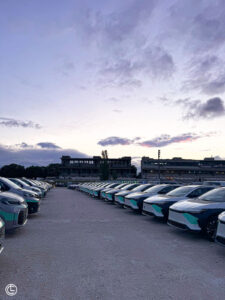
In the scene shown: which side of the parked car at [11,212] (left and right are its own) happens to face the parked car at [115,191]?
left

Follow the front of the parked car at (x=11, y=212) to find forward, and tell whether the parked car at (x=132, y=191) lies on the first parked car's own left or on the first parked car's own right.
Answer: on the first parked car's own left

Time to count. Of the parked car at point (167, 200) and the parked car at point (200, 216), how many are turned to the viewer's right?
0

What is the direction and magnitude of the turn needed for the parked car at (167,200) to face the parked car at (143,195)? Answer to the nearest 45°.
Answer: approximately 90° to its right

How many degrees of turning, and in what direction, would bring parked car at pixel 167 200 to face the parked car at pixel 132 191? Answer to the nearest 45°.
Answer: approximately 90° to its right

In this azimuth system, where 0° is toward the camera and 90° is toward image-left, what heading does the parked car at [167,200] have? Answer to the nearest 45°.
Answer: approximately 45°

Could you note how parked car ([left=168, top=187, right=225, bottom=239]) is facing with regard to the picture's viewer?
facing the viewer and to the left of the viewer

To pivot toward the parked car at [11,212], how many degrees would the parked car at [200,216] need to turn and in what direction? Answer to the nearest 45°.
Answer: approximately 45° to its right

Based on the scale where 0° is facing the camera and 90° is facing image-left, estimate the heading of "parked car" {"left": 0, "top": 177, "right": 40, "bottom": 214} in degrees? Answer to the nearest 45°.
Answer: approximately 315°

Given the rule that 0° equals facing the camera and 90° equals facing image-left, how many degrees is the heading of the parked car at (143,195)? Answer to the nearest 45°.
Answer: approximately 45°

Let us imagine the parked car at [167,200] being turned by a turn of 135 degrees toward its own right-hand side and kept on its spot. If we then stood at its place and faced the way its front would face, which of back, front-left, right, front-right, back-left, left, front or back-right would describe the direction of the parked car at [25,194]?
left

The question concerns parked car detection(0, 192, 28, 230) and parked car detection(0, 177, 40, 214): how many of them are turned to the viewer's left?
0

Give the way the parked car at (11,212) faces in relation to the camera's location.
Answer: facing the viewer and to the right of the viewer

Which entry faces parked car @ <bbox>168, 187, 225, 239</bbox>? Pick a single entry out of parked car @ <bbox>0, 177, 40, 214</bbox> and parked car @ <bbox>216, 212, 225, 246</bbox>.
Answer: parked car @ <bbox>0, 177, 40, 214</bbox>
